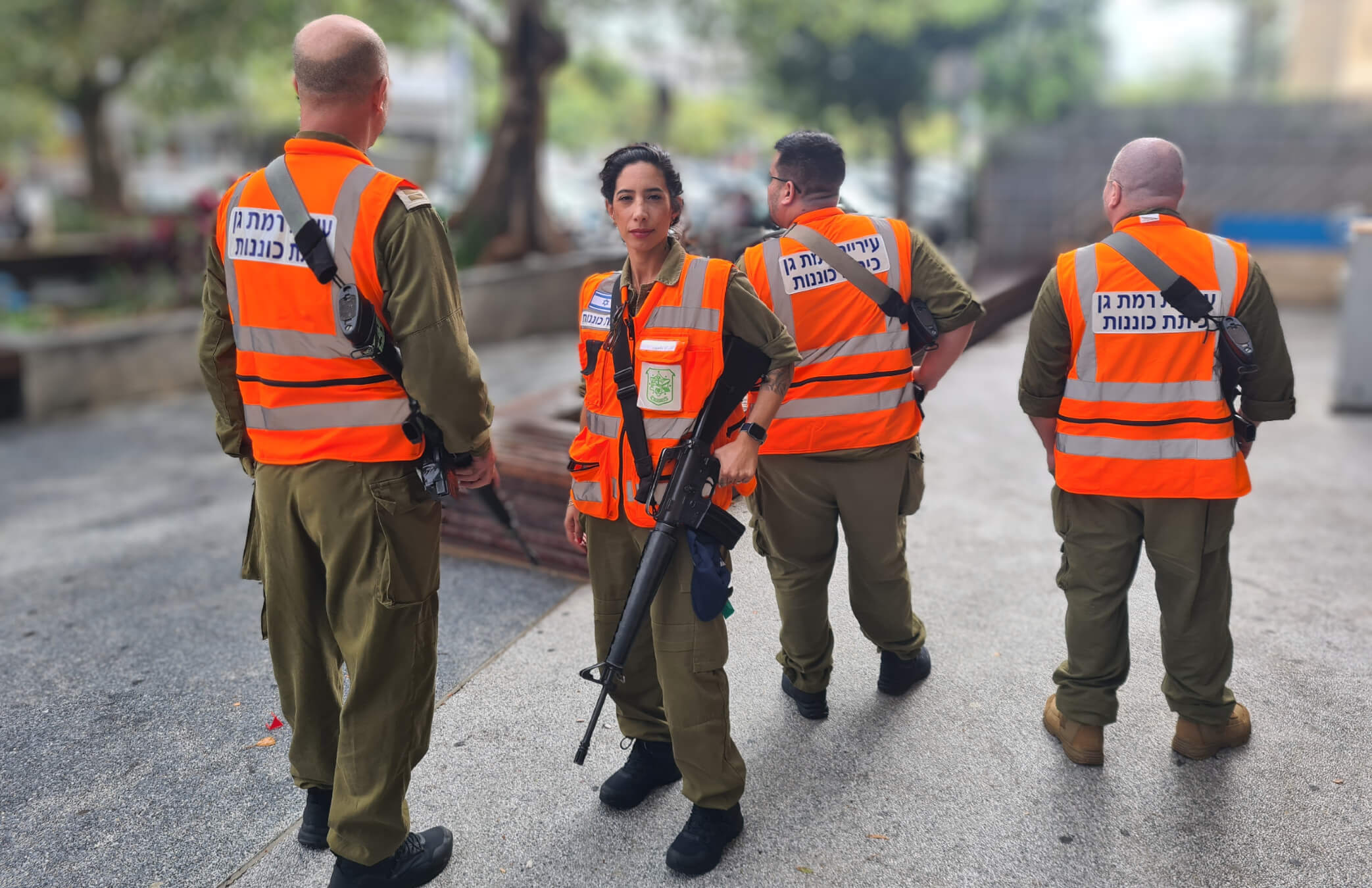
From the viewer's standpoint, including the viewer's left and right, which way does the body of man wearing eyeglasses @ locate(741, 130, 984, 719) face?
facing away from the viewer

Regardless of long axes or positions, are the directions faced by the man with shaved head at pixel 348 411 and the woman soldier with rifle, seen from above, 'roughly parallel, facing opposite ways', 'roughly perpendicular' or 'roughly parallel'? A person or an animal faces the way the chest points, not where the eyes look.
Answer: roughly parallel, facing opposite ways

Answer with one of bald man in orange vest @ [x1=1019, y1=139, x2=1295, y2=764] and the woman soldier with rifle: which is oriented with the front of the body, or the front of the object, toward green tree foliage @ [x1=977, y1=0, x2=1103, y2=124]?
the bald man in orange vest

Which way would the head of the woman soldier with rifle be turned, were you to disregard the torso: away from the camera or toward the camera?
toward the camera

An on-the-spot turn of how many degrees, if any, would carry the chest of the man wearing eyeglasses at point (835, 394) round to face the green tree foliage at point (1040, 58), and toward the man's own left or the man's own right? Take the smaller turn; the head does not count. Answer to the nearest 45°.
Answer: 0° — they already face it

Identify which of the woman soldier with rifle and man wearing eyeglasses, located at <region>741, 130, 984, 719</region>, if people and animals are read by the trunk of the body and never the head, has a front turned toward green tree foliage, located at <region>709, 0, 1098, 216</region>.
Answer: the man wearing eyeglasses

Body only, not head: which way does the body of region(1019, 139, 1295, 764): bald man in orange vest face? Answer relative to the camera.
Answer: away from the camera

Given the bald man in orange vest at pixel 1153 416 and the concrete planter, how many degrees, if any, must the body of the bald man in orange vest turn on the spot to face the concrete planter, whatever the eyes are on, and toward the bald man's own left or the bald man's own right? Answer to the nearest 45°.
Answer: approximately 45° to the bald man's own left

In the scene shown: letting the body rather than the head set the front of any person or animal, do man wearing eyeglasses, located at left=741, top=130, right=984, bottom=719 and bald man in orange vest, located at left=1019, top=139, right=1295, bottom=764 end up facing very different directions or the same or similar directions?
same or similar directions

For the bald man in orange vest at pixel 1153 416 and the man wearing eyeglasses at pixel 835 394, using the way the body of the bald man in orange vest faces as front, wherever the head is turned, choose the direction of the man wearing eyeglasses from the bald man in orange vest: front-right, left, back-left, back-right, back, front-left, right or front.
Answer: left

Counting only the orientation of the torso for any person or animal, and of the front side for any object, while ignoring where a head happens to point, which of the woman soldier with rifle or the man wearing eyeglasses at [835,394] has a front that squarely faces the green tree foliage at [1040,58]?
the man wearing eyeglasses

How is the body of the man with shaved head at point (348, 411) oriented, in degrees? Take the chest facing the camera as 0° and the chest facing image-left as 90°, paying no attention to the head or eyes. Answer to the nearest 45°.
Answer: approximately 225°

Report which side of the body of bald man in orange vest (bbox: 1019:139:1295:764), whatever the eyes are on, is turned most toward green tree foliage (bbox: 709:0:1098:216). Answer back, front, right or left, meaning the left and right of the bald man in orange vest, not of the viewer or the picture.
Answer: front

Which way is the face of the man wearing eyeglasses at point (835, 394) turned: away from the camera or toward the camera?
away from the camera

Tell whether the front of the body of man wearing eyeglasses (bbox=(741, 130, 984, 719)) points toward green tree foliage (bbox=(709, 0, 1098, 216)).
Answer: yes

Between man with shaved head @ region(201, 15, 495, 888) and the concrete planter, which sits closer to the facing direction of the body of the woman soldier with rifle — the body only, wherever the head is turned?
the man with shaved head
